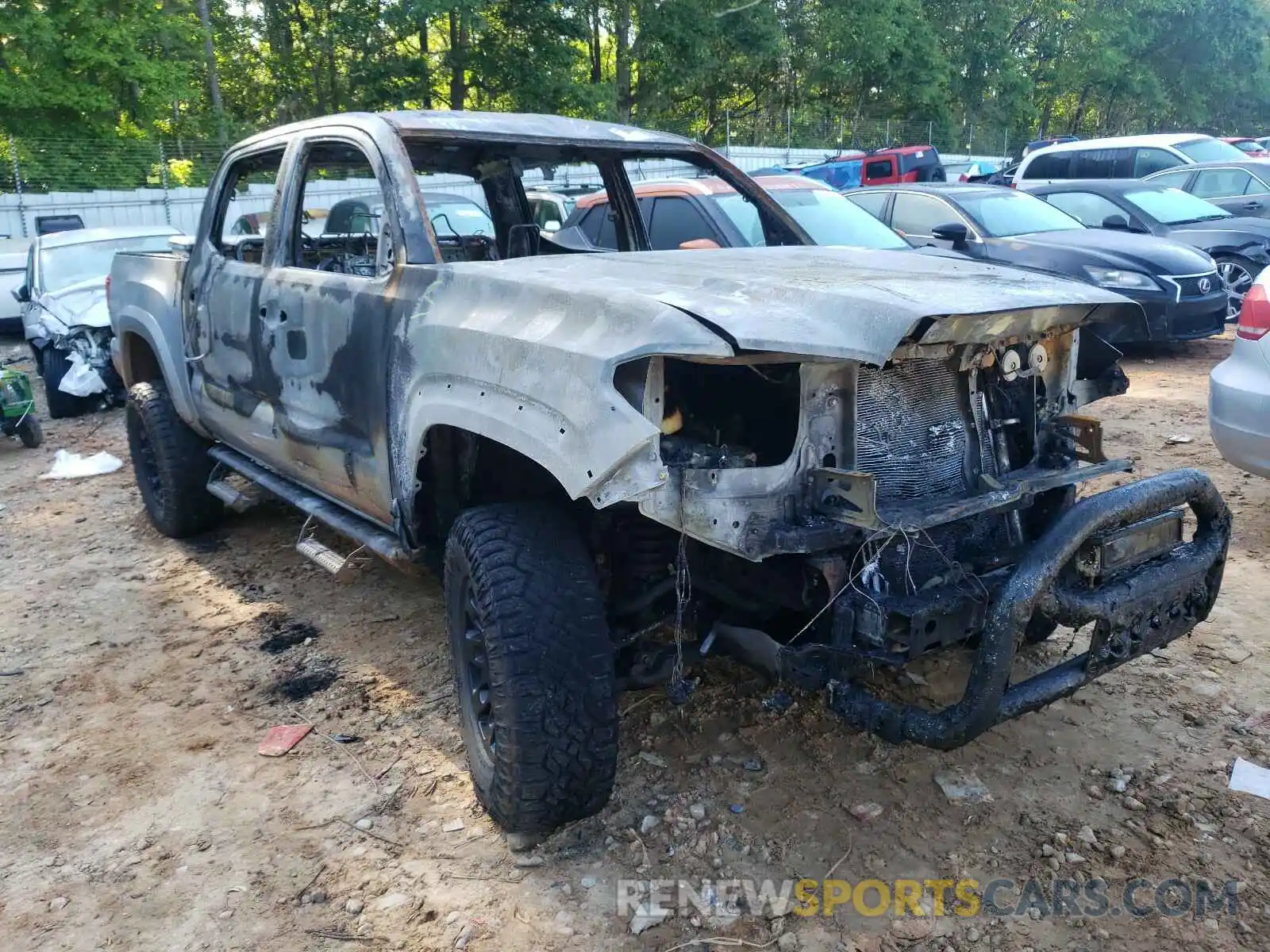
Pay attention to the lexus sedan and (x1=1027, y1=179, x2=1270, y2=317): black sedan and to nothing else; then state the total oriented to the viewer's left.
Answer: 0

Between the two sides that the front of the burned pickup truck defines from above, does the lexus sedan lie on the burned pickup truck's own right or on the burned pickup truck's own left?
on the burned pickup truck's own left

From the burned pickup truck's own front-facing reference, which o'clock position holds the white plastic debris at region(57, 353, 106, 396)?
The white plastic debris is roughly at 6 o'clock from the burned pickup truck.

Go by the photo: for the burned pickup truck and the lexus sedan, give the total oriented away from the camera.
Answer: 0

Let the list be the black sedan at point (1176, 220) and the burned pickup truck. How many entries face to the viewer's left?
0

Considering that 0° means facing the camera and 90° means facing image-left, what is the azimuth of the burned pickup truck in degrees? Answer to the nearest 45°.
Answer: approximately 315°

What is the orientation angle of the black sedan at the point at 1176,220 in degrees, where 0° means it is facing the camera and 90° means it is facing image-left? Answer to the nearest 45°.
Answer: approximately 315°

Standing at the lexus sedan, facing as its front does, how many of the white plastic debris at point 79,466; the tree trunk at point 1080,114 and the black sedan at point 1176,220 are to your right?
1

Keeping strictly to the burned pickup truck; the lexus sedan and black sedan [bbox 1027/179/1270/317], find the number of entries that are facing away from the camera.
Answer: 0

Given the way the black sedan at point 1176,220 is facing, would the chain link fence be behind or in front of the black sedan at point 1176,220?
behind
